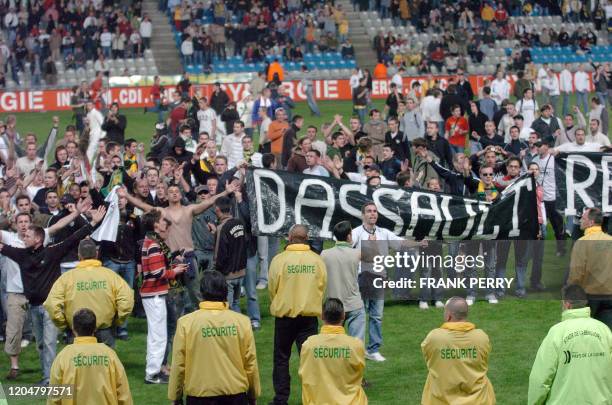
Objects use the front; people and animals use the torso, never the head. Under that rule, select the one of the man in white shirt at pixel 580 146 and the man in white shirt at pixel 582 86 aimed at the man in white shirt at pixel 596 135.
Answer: the man in white shirt at pixel 582 86

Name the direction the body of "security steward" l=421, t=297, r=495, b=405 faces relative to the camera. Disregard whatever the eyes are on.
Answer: away from the camera

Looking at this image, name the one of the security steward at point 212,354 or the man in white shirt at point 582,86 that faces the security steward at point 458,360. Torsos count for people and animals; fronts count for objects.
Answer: the man in white shirt

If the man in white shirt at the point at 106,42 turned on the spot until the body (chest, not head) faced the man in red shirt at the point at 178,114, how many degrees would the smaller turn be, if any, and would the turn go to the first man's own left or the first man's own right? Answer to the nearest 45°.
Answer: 0° — they already face them

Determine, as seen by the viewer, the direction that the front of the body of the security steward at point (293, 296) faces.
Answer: away from the camera

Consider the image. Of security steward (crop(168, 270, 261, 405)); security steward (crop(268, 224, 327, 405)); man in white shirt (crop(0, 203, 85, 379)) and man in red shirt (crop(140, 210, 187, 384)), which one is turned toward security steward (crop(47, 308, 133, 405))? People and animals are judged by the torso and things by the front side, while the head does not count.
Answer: the man in white shirt

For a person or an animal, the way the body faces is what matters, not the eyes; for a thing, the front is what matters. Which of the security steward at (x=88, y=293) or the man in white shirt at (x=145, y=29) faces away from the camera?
the security steward

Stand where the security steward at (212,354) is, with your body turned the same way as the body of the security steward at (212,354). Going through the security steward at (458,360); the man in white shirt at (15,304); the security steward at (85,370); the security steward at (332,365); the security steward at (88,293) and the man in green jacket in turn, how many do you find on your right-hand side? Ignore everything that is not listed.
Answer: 3

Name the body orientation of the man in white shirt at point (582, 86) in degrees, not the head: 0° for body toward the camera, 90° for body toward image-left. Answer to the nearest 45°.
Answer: approximately 0°

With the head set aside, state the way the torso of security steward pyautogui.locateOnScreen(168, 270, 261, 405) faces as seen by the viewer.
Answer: away from the camera
